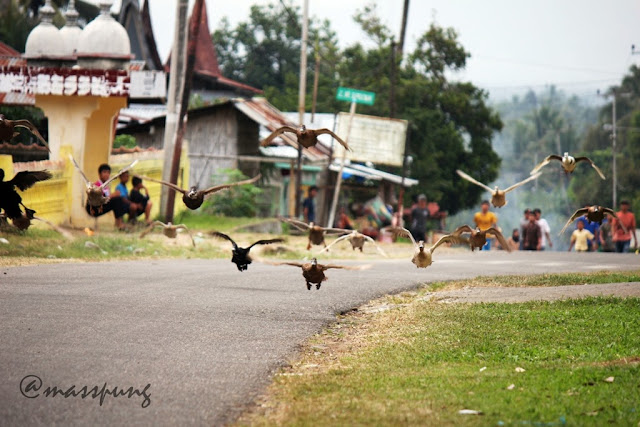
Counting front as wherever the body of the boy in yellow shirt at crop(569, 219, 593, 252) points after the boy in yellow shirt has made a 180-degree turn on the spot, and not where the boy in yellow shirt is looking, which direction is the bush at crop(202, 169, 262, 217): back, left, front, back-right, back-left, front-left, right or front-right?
left

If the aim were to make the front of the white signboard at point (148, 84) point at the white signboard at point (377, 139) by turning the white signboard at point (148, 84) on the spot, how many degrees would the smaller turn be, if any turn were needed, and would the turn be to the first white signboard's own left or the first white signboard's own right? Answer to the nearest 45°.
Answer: approximately 135° to the first white signboard's own left

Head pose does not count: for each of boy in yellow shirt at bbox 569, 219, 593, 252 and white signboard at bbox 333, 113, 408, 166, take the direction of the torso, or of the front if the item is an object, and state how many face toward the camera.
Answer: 2

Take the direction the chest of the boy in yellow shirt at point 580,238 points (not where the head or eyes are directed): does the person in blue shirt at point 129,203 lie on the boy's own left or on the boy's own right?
on the boy's own right

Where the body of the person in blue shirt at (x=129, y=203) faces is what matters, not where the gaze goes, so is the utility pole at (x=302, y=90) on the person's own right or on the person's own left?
on the person's own left

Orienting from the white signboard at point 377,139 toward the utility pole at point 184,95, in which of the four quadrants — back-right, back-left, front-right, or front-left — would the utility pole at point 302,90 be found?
front-right

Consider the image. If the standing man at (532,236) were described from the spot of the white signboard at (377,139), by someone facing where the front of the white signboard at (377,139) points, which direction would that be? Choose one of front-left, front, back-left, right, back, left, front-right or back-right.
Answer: front-left

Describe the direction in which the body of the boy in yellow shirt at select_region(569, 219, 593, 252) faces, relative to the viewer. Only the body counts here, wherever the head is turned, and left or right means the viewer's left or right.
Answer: facing the viewer

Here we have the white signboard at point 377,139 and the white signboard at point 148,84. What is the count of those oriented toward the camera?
2

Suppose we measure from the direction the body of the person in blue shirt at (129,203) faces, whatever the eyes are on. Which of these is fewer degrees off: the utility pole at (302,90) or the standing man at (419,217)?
the standing man

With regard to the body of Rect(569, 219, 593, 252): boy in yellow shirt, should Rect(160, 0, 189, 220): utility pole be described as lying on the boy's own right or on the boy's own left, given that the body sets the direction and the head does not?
on the boy's own right

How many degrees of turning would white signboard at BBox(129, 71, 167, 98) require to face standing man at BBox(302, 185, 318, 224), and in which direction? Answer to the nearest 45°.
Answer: approximately 135° to its left

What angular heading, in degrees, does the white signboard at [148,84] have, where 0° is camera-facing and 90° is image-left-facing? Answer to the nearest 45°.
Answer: approximately 0°

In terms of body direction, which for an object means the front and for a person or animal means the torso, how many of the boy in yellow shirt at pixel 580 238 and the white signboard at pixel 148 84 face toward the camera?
2

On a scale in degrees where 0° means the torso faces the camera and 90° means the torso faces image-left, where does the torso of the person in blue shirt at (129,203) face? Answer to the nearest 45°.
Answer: approximately 315°

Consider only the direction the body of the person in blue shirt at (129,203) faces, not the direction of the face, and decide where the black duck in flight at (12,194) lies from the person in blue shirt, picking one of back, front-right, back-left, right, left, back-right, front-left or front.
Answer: front-right
